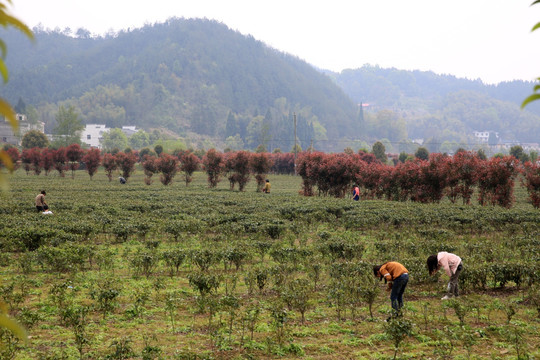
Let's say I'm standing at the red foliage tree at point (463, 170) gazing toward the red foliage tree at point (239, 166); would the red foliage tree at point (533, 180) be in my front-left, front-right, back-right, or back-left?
back-right

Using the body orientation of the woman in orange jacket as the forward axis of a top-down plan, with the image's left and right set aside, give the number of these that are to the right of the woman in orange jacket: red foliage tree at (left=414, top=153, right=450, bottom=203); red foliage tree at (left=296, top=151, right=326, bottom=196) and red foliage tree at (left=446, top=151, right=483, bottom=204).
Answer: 3

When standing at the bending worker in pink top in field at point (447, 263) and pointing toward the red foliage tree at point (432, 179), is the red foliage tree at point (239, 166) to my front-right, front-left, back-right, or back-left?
front-left

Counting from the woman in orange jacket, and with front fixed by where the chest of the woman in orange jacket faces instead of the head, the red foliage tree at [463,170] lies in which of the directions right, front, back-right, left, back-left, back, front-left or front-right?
right

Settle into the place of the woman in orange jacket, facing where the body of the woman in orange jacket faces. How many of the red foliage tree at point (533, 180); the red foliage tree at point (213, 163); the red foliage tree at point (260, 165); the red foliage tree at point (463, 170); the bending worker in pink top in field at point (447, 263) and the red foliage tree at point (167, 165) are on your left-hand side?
0

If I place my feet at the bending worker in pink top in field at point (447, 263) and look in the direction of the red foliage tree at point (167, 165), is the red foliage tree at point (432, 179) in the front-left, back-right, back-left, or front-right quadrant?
front-right

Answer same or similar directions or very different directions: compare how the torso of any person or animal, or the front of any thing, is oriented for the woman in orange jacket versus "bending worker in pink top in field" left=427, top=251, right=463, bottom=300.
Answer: same or similar directions

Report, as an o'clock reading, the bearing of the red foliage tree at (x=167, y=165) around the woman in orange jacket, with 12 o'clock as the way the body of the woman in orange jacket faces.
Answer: The red foliage tree is roughly at 2 o'clock from the woman in orange jacket.

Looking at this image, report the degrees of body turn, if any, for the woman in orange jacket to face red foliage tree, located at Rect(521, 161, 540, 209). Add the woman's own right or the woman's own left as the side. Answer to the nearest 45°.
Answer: approximately 90° to the woman's own right

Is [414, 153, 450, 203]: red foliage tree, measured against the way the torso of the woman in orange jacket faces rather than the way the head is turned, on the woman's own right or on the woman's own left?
on the woman's own right

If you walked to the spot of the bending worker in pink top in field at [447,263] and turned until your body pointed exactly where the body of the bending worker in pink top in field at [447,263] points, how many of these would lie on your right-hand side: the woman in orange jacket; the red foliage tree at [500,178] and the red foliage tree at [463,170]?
2

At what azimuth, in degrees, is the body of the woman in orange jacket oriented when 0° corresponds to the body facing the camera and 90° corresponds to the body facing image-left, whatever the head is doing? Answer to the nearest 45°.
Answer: approximately 90°

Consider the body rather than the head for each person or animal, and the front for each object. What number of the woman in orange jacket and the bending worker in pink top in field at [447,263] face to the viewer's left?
2

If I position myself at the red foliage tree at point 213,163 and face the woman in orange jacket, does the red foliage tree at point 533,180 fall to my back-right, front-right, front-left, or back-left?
front-left

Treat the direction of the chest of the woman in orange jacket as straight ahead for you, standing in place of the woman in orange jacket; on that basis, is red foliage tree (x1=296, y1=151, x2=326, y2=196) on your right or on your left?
on your right

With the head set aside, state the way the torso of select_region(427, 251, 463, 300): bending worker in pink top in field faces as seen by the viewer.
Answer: to the viewer's left

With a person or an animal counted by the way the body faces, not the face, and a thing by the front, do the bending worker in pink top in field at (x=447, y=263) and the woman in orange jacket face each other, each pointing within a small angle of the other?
no

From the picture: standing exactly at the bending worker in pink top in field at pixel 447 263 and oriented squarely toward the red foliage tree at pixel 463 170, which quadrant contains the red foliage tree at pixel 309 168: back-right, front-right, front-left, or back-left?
front-left

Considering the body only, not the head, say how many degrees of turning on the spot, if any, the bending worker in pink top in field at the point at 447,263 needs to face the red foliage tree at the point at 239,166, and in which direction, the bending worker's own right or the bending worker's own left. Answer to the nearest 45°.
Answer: approximately 45° to the bending worker's own right
